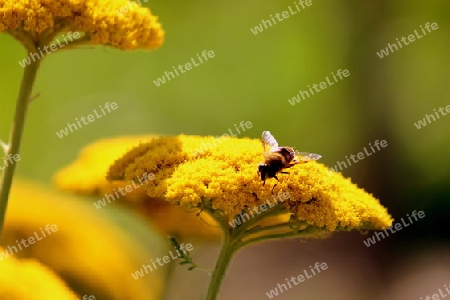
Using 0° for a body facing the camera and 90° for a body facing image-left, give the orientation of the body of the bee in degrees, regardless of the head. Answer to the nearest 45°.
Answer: approximately 45°
